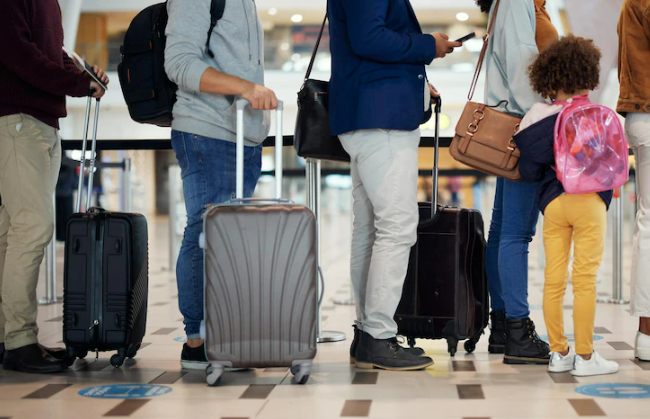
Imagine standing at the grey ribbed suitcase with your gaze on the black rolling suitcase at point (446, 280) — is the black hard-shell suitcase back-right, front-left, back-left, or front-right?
back-left

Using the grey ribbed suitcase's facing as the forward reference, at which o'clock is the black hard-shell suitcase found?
The black hard-shell suitcase is roughly at 4 o'clock from the grey ribbed suitcase.

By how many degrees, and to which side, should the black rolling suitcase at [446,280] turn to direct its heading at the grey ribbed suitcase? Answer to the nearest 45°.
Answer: approximately 135° to its right
